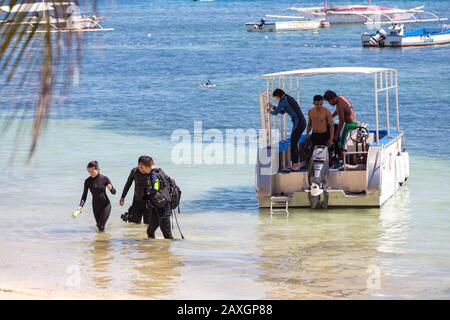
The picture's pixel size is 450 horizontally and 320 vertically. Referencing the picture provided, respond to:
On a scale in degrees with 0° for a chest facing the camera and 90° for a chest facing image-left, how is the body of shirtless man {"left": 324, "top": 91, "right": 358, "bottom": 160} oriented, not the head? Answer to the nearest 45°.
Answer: approximately 90°

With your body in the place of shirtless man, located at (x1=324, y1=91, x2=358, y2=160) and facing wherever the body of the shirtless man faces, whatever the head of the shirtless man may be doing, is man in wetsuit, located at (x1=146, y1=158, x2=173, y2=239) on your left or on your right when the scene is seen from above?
on your left

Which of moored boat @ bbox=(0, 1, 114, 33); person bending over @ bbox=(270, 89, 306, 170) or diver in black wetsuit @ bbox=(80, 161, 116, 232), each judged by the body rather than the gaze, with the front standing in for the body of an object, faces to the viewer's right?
the moored boat

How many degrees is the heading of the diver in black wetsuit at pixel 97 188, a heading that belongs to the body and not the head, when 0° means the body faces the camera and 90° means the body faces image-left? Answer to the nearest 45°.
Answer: approximately 45°

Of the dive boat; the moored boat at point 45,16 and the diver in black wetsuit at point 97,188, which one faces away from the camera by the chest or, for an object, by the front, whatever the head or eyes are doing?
the dive boat

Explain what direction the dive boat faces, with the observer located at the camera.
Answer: facing away from the viewer

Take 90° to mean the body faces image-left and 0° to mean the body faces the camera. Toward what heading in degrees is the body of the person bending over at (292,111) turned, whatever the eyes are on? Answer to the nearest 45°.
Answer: approximately 90°

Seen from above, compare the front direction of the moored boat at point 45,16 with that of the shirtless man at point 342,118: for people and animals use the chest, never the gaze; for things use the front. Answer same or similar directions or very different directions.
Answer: very different directions
